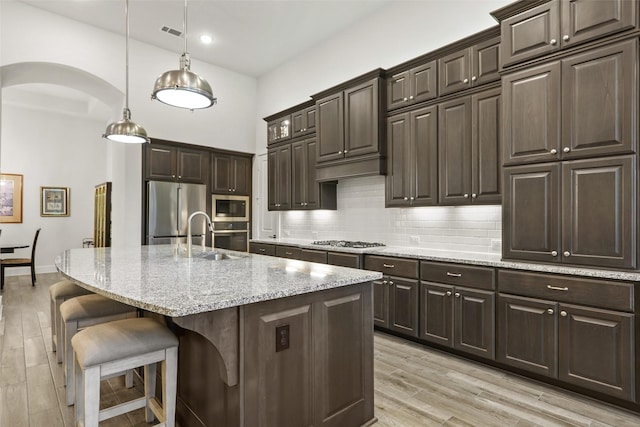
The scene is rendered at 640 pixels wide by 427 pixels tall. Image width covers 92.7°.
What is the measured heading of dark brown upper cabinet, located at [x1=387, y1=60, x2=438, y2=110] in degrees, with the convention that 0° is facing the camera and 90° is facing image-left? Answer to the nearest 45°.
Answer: approximately 45°

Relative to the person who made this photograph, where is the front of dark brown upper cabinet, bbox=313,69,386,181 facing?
facing the viewer and to the left of the viewer

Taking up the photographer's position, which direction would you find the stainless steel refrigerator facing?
facing the viewer

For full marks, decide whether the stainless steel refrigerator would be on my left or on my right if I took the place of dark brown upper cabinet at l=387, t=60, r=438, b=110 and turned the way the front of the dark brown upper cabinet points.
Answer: on my right

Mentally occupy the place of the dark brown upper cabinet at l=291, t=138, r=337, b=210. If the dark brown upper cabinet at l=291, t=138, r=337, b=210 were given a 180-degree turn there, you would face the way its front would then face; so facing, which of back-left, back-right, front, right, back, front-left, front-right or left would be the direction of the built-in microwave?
left

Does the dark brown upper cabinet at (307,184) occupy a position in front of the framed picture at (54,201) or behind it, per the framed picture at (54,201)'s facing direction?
in front

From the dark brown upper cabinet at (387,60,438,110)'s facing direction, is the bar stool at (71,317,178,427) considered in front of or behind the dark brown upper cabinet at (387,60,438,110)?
in front

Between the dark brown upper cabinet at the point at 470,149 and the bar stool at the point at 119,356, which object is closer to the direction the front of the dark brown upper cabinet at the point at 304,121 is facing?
the bar stool

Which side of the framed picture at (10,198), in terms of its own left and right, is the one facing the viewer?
front

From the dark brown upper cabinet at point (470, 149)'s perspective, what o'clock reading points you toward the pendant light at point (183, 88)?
The pendant light is roughly at 12 o'clock from the dark brown upper cabinet.

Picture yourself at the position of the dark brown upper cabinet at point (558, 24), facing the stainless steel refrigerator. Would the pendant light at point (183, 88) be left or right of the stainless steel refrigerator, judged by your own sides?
left

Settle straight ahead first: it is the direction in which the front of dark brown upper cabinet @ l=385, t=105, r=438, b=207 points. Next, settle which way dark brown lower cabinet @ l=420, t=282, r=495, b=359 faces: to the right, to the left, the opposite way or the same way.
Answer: the same way

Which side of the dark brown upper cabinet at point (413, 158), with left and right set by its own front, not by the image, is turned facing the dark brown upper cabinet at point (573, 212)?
left
